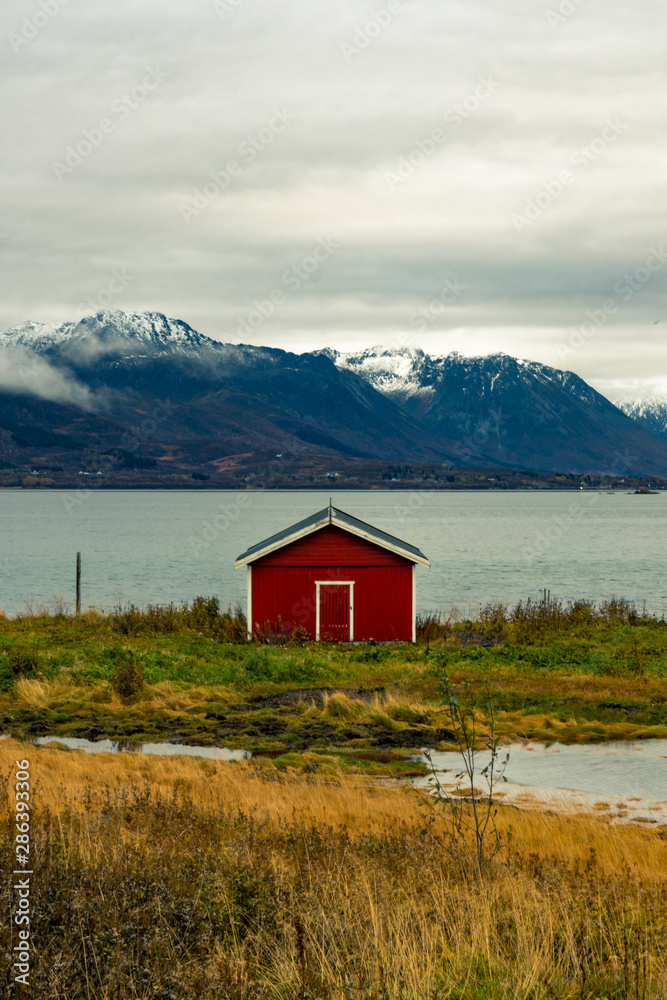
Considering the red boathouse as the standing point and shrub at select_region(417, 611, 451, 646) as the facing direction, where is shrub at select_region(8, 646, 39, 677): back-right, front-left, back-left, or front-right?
back-right

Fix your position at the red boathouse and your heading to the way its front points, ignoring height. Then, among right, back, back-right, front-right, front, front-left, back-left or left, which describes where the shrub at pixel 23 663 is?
front-right

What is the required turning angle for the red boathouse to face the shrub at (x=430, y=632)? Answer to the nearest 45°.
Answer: approximately 135° to its left

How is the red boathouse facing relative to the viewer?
toward the camera
